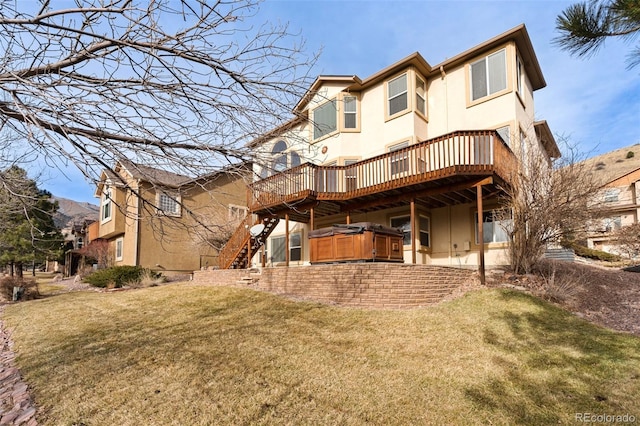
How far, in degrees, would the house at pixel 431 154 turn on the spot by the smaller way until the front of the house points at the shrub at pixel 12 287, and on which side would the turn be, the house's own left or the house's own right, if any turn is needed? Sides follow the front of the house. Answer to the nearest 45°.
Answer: approximately 135° to the house's own left

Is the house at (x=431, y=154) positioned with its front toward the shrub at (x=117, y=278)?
no

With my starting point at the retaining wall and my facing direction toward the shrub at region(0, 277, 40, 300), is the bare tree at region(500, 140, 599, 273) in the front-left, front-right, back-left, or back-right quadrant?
back-right

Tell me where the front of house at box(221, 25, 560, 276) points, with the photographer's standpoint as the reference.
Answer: facing away from the viewer and to the right of the viewer

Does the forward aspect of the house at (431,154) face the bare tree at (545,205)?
no
